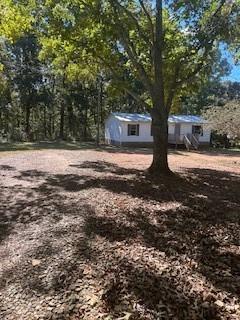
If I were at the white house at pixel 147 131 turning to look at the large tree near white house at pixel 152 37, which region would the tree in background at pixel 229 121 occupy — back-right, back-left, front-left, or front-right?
front-left

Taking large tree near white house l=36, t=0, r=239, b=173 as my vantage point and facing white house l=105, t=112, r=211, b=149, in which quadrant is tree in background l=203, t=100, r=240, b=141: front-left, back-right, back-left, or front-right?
front-right

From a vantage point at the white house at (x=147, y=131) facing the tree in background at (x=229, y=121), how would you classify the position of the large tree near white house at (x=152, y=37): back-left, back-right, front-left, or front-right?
front-right

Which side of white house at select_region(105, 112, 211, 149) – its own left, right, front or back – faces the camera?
front

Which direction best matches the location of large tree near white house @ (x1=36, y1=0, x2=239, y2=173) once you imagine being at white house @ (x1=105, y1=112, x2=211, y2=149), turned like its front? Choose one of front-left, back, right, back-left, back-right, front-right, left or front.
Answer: front

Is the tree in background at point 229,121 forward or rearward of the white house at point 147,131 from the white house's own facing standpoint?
forward

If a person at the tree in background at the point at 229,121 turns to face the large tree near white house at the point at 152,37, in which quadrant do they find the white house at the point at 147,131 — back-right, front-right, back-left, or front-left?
back-right
